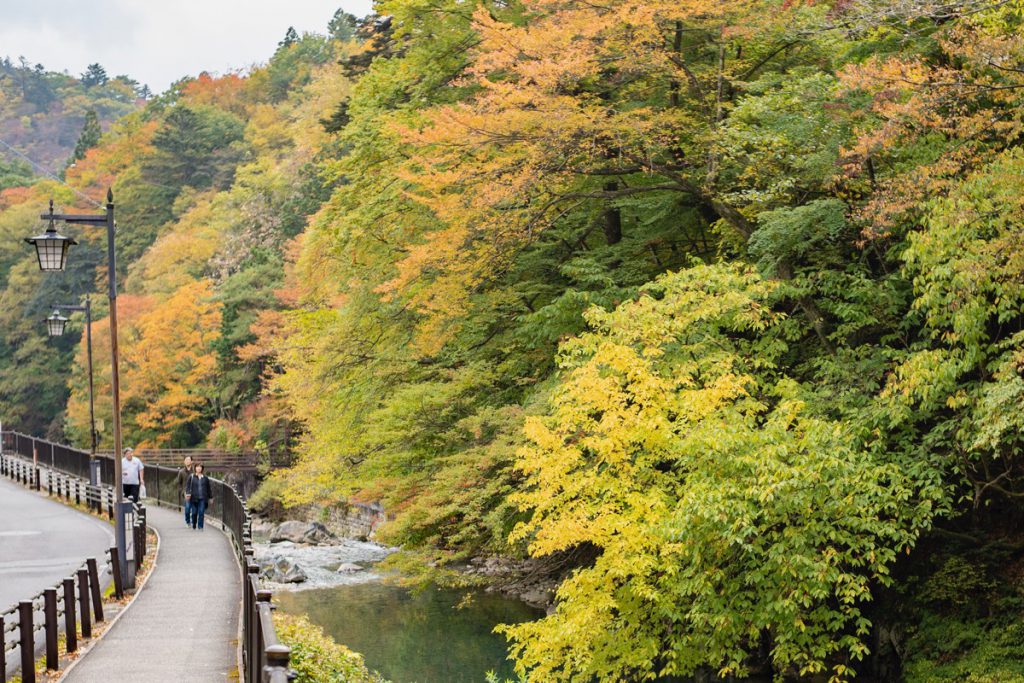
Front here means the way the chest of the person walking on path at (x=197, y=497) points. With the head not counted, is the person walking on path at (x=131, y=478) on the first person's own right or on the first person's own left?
on the first person's own right

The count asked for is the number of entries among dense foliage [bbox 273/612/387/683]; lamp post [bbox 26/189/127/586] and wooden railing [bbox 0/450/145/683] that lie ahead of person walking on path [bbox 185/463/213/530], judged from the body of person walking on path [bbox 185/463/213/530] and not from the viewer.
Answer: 3

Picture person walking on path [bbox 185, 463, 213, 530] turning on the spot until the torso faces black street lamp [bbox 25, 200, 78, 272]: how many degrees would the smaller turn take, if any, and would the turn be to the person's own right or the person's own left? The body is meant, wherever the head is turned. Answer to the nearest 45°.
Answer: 0° — they already face it

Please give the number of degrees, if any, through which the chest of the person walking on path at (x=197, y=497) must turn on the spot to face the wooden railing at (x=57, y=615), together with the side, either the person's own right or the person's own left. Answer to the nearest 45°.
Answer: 0° — they already face it

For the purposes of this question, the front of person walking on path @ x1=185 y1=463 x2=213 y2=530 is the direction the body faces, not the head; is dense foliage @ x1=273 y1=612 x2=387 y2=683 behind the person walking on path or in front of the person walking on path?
in front

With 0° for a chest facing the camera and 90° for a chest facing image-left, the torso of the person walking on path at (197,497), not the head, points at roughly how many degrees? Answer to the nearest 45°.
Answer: approximately 0°
